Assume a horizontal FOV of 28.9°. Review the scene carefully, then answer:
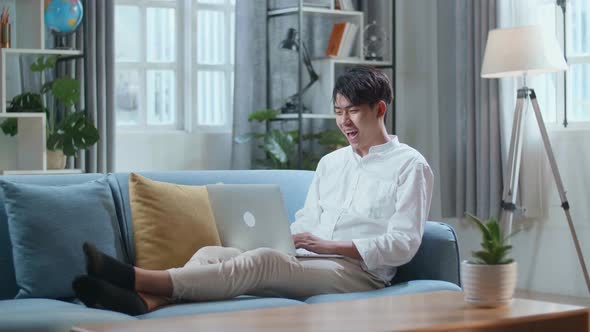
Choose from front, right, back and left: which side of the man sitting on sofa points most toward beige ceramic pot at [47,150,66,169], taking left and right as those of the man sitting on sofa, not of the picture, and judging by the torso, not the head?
right

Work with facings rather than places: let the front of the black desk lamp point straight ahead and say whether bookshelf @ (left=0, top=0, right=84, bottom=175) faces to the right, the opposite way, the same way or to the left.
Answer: to the left

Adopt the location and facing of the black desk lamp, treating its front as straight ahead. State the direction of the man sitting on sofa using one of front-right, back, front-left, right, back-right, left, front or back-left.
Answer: left

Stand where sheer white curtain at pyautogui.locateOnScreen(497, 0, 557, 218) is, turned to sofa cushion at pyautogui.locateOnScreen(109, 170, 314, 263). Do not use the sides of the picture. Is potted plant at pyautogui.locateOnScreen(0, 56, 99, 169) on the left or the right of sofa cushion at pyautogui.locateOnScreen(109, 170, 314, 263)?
right

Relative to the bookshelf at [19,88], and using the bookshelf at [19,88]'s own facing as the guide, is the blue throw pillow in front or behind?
in front

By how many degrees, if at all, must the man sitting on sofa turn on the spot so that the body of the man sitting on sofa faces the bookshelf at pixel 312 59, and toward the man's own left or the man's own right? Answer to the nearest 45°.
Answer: approximately 135° to the man's own right

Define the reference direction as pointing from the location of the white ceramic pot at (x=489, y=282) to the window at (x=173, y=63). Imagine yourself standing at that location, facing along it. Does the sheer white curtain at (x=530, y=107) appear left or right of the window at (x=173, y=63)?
right

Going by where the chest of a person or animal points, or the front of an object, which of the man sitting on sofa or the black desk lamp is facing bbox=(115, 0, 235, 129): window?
the black desk lamp

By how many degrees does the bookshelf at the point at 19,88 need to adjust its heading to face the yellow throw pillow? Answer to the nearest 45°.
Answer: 0° — it already faces it

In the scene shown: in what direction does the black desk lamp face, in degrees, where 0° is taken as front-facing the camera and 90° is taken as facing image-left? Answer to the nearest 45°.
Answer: approximately 90°

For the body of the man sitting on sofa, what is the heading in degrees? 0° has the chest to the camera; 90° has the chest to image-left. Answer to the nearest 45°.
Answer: approximately 45°

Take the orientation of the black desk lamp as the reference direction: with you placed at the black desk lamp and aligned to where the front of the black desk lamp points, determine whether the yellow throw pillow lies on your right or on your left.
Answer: on your left

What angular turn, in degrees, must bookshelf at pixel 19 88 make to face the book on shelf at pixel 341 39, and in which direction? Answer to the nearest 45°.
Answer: approximately 90° to its left

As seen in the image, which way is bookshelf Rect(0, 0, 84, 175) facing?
toward the camera
